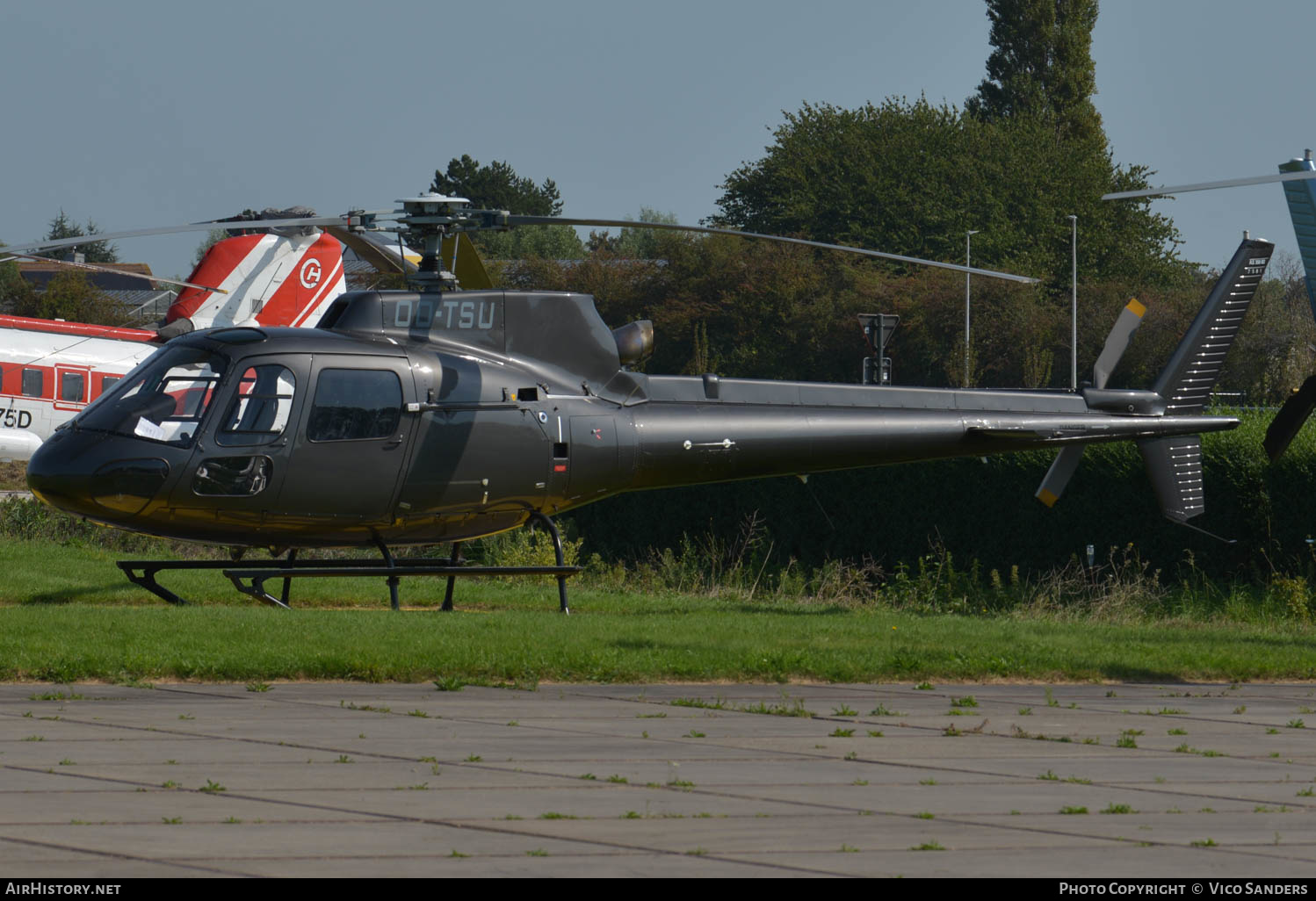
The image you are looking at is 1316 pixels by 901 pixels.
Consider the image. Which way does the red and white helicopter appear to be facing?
to the viewer's left

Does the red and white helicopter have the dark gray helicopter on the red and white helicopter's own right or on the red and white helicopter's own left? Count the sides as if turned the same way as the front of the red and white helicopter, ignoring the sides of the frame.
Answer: on the red and white helicopter's own left

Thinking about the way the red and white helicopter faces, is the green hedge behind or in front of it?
behind
